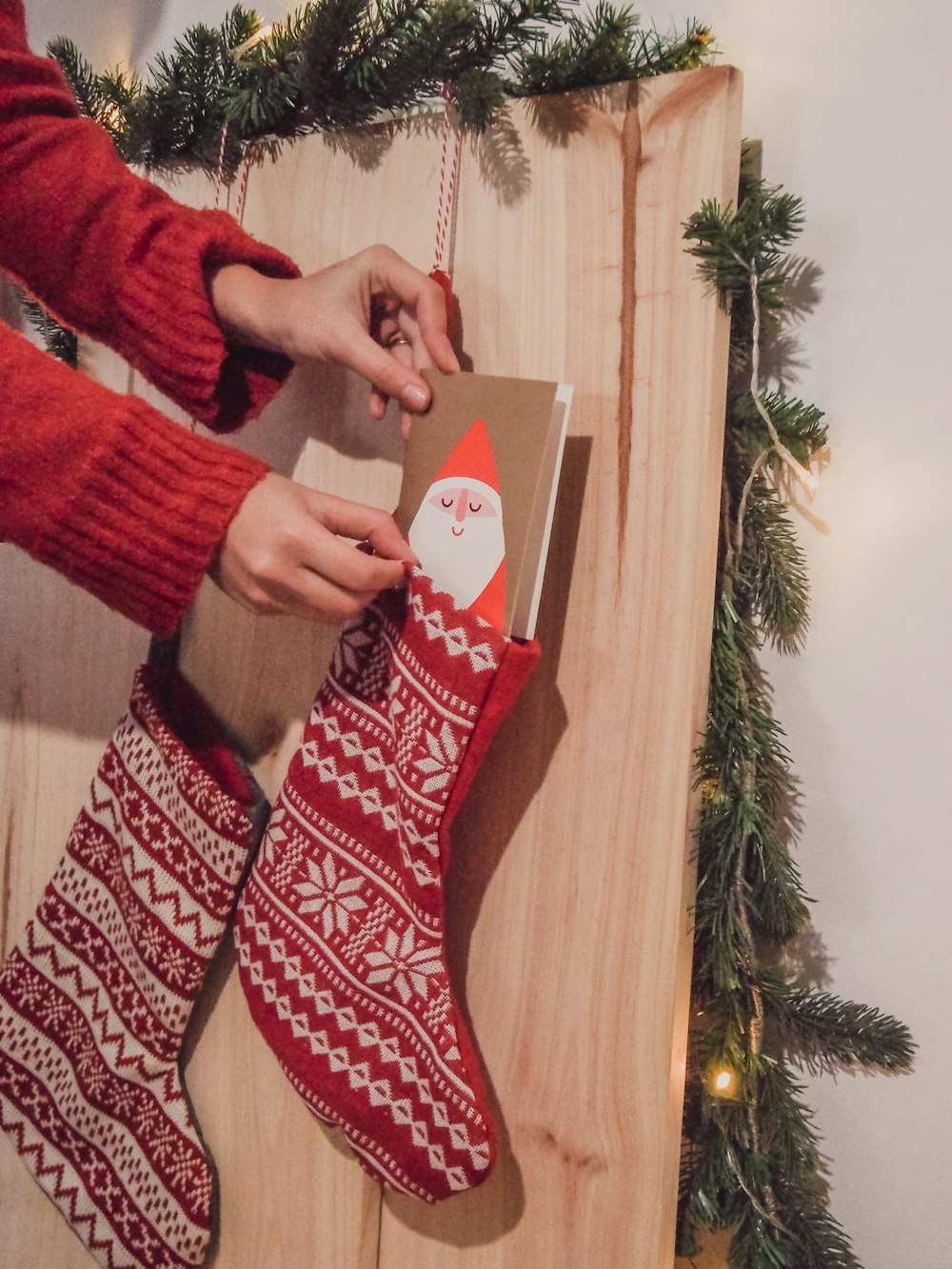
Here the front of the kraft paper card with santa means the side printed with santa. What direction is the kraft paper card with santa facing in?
toward the camera

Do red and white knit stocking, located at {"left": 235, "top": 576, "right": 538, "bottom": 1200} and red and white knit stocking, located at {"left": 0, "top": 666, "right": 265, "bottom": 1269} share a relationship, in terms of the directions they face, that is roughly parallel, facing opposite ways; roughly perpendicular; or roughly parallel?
roughly parallel

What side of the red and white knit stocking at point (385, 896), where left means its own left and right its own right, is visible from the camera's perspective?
right

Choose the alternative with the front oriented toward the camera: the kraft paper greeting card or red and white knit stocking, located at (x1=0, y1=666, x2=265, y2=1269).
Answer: the kraft paper greeting card
